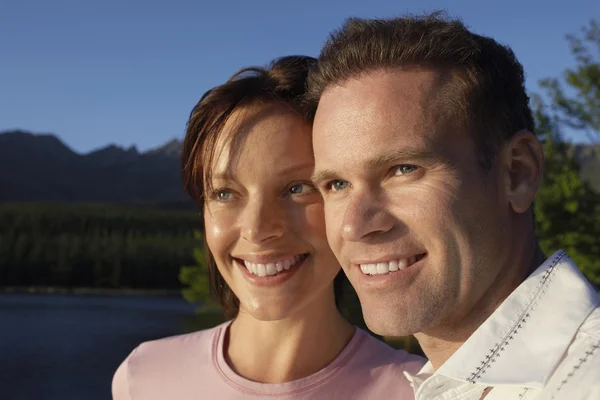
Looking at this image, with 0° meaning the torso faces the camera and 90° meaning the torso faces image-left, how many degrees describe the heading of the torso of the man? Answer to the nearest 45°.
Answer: approximately 45°

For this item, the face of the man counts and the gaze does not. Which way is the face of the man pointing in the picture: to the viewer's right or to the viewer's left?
to the viewer's left

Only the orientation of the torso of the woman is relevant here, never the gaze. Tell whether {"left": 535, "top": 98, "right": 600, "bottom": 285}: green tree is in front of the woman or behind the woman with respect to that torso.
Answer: behind

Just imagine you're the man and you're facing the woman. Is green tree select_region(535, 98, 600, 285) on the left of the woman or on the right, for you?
right

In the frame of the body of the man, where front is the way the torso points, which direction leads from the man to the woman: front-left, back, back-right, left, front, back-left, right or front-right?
right

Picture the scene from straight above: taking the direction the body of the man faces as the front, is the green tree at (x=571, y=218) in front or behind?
behind

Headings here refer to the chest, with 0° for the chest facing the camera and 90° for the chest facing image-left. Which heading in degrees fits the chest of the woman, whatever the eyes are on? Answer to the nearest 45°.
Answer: approximately 0°

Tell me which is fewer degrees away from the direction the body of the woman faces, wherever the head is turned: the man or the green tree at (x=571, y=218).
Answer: the man

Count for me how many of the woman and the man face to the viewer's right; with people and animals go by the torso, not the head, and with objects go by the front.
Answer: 0
